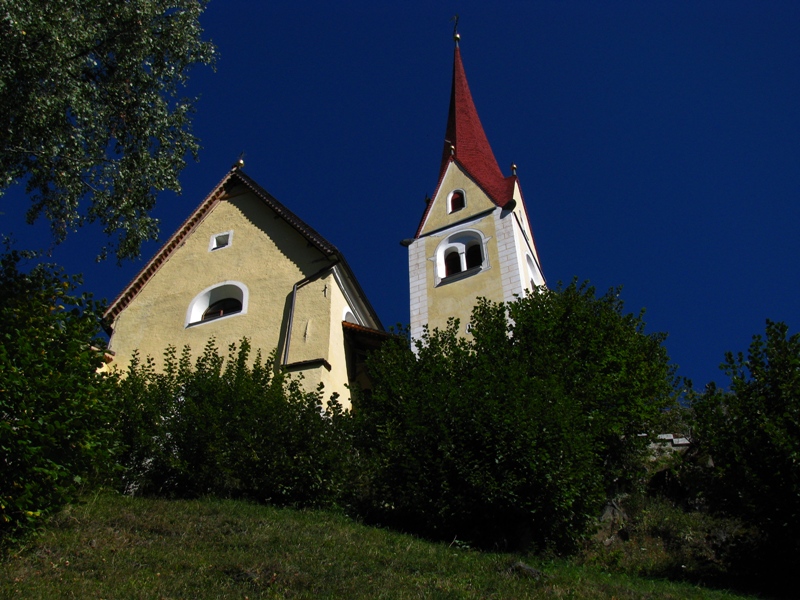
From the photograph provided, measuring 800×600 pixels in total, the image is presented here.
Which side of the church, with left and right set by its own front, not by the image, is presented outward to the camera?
front

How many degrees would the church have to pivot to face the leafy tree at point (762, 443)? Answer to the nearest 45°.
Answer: approximately 45° to its left
